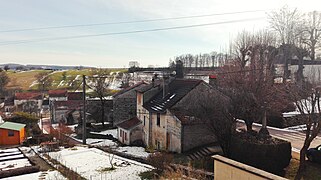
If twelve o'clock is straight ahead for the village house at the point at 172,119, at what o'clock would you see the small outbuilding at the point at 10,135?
The small outbuilding is roughly at 2 o'clock from the village house.

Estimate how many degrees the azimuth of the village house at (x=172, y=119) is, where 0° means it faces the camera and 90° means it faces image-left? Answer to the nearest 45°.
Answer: approximately 45°

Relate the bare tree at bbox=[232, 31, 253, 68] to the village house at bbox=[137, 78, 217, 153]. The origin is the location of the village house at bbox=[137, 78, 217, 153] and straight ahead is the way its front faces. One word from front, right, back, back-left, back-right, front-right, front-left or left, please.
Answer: back

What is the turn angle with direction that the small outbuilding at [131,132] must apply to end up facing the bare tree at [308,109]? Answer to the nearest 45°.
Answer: approximately 90° to its left

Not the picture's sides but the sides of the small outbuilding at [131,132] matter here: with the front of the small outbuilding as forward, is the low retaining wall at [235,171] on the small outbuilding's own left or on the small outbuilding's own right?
on the small outbuilding's own left

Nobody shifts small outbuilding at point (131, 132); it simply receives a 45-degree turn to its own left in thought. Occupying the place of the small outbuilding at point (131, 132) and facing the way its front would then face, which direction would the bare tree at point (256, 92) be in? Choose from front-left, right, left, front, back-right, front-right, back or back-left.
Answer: front-left

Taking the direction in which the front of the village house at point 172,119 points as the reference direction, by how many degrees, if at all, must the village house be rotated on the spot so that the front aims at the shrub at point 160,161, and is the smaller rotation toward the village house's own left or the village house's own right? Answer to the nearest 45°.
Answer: approximately 45° to the village house's own left

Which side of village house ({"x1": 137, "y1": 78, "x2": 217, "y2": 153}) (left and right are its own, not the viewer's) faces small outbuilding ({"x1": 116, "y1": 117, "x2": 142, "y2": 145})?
right

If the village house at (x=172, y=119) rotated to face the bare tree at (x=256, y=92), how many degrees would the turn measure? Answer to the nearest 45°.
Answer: approximately 90° to its left

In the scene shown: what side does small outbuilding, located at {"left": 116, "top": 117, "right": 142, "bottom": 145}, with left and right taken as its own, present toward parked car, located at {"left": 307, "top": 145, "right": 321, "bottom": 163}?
left
